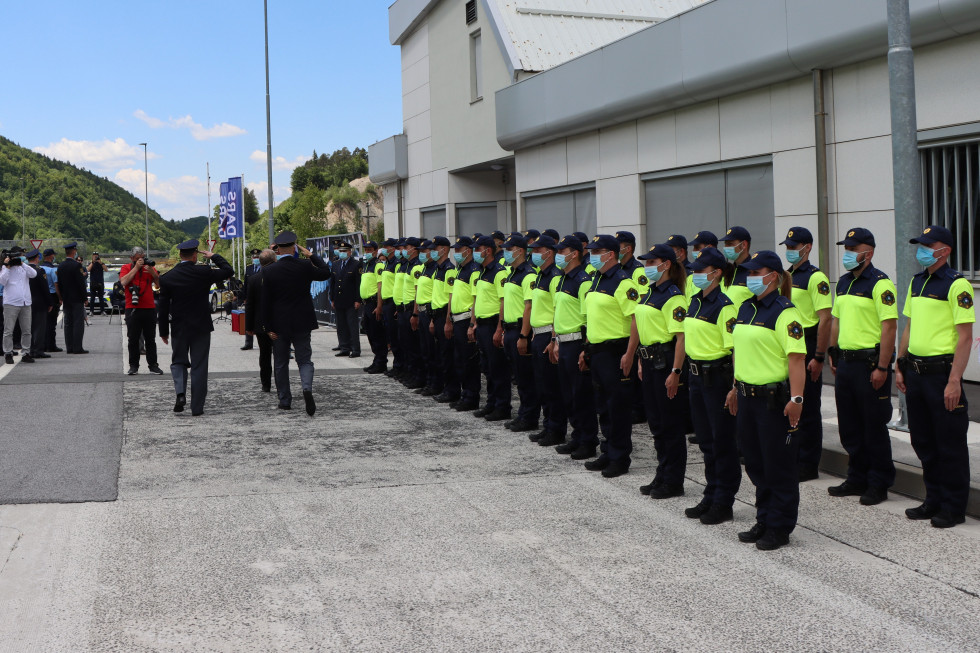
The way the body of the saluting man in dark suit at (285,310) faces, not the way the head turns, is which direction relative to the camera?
away from the camera

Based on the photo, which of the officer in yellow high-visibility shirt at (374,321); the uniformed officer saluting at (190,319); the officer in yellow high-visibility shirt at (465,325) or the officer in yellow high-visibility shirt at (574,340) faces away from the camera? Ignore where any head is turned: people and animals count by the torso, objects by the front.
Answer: the uniformed officer saluting

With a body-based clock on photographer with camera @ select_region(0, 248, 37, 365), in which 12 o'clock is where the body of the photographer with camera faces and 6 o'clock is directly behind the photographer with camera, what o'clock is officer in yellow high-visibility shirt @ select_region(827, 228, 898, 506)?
The officer in yellow high-visibility shirt is roughly at 11 o'clock from the photographer with camera.

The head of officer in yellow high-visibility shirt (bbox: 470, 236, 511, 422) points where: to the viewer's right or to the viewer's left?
to the viewer's left

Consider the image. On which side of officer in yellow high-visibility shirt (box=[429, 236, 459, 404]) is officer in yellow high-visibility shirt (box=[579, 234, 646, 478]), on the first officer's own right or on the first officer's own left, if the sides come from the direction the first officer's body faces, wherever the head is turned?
on the first officer's own left

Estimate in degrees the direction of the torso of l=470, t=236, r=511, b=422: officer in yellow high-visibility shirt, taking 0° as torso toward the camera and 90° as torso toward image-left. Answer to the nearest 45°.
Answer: approximately 45°

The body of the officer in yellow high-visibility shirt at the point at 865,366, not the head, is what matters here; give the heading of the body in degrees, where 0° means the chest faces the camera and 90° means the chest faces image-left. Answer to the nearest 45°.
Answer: approximately 45°

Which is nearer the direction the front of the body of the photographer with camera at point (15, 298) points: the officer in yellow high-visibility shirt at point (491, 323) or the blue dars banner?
the officer in yellow high-visibility shirt

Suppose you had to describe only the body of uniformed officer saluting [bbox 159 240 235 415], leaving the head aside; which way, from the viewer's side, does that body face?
away from the camera

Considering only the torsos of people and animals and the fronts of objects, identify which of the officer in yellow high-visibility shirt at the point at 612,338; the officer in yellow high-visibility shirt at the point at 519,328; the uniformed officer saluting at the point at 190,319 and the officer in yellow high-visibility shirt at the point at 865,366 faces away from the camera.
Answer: the uniformed officer saluting

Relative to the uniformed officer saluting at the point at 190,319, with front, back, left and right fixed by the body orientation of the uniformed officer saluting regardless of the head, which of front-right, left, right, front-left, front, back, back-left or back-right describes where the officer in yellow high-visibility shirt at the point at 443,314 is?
right

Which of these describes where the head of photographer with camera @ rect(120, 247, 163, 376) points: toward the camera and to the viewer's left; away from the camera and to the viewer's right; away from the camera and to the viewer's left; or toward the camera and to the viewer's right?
toward the camera and to the viewer's right

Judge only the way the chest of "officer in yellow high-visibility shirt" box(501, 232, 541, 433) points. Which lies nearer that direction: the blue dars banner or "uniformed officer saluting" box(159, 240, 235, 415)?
the uniformed officer saluting

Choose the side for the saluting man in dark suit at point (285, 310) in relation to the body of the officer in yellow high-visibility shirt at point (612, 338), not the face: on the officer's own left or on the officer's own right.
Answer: on the officer's own right
